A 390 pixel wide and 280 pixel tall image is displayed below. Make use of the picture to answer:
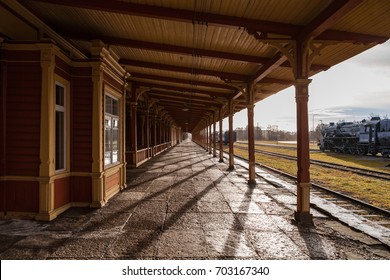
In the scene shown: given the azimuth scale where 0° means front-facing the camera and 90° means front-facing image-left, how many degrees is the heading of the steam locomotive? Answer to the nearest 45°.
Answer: approximately 135°

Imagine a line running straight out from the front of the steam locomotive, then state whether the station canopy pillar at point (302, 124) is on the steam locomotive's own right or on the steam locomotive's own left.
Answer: on the steam locomotive's own left

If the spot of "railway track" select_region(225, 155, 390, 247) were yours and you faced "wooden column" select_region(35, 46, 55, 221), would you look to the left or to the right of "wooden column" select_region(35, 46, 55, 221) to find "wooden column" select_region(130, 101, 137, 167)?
right

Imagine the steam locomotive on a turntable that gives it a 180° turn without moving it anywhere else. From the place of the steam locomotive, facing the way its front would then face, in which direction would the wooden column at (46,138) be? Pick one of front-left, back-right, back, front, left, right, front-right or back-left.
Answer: front-right

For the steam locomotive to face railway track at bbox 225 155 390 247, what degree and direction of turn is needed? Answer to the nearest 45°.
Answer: approximately 135° to its left
